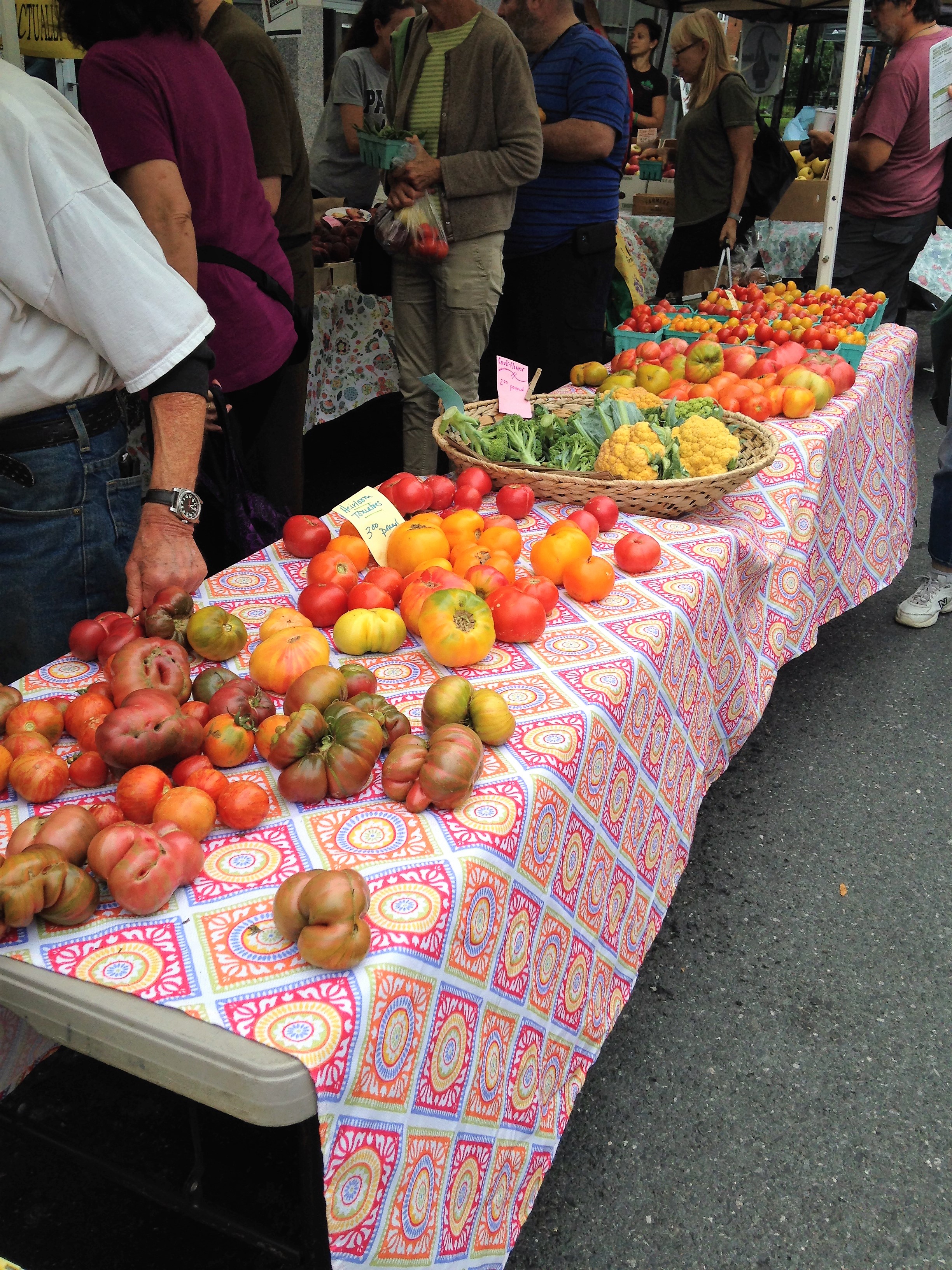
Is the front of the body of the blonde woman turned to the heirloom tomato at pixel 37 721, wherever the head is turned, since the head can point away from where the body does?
no

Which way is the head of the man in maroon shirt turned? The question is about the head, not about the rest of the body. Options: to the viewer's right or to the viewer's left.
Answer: to the viewer's left

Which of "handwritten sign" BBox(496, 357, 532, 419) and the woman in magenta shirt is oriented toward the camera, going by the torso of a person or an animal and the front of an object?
the handwritten sign

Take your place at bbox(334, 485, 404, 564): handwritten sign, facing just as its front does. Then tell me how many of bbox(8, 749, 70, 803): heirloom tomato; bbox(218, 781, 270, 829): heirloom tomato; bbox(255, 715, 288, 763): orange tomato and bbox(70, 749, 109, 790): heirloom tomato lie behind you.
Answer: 0

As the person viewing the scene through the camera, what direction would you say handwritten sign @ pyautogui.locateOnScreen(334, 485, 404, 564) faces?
facing the viewer

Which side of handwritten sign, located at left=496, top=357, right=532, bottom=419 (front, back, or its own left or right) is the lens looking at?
front

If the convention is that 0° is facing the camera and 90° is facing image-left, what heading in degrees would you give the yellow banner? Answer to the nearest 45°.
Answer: approximately 0°

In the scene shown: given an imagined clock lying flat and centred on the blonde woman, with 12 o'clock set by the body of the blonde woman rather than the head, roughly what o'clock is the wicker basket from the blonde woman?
The wicker basket is roughly at 9 o'clock from the blonde woman.

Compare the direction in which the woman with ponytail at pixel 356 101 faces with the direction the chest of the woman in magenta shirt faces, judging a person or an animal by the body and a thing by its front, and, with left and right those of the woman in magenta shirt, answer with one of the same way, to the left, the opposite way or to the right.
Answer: the opposite way

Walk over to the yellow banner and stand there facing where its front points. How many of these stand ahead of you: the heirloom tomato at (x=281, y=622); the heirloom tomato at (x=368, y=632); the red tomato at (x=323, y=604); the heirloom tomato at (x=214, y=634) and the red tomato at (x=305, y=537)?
5

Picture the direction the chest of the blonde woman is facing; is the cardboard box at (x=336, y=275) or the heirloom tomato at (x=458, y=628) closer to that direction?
the cardboard box

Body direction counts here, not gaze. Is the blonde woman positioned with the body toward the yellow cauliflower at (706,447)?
no

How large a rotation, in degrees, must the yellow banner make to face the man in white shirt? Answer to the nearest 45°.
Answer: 0° — it already faces them

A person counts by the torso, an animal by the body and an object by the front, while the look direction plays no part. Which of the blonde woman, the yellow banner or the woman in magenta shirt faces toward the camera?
the yellow banner

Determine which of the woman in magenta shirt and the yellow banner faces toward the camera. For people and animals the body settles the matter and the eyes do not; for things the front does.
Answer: the yellow banner

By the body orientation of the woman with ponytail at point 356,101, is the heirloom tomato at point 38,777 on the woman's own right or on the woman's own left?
on the woman's own right

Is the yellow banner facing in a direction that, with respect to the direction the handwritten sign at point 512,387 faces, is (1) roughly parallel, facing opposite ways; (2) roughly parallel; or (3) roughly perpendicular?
roughly parallel
